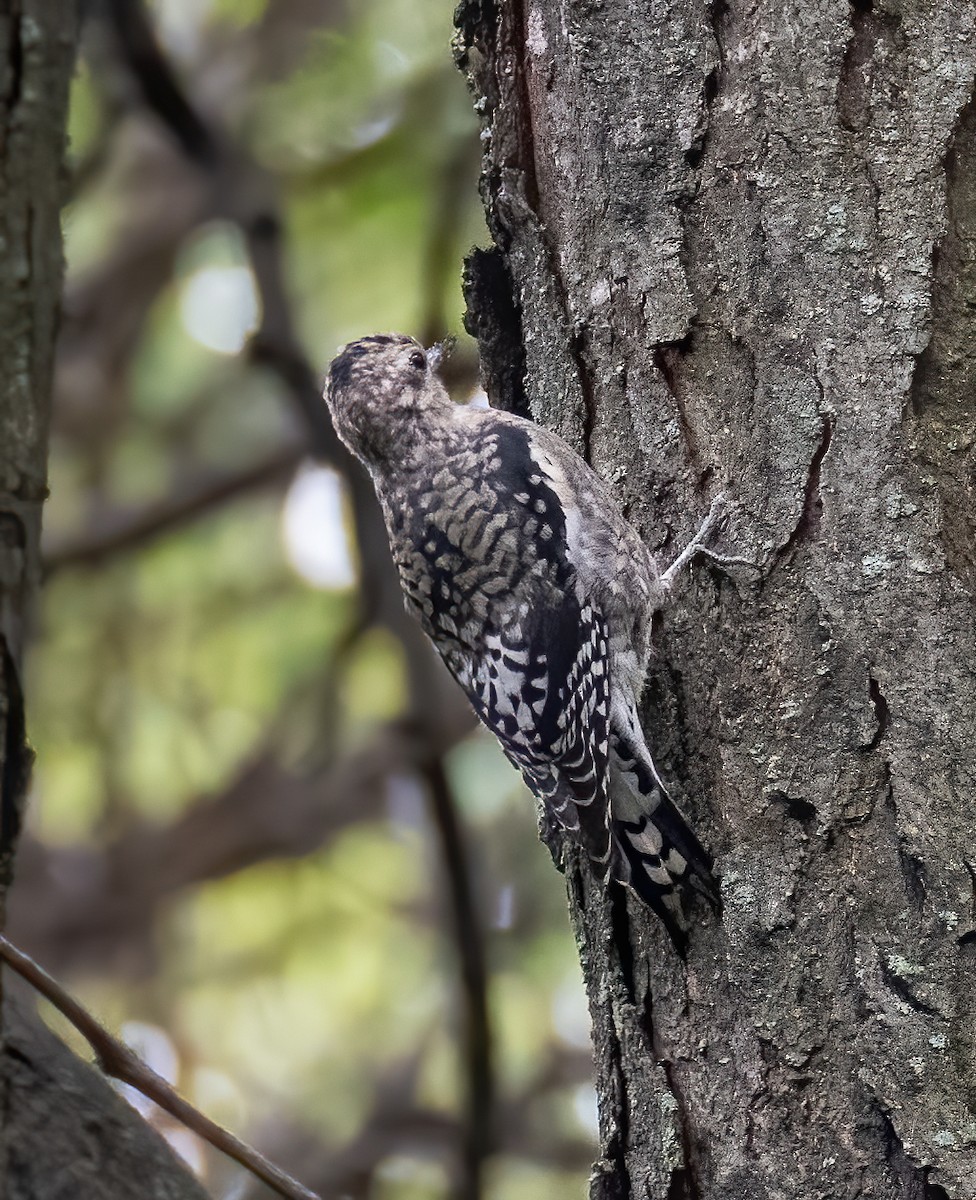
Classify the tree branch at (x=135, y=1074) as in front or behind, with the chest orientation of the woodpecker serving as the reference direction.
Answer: behind

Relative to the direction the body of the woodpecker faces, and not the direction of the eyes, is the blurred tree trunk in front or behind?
behind

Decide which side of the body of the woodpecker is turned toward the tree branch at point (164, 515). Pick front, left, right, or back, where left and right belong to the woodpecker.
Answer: left
